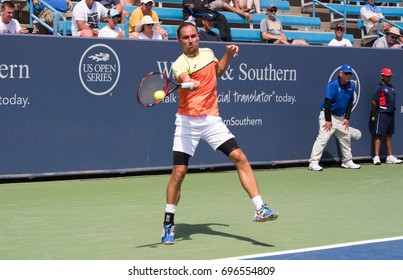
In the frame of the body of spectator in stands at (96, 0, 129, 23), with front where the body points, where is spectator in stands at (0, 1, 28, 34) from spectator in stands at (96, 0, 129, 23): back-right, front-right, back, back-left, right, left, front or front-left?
right

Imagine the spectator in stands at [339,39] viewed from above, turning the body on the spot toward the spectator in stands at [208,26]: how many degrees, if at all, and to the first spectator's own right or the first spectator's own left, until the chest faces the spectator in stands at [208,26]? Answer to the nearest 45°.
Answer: approximately 45° to the first spectator's own right

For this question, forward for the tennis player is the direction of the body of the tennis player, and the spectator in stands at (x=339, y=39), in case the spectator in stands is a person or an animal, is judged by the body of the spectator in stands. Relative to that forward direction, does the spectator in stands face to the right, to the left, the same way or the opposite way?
the same way

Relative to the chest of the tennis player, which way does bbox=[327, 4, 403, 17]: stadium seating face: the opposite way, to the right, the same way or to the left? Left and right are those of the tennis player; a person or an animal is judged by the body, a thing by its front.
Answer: the same way

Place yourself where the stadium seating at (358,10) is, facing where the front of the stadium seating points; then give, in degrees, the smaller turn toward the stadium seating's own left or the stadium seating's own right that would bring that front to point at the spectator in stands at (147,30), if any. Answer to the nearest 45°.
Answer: approximately 45° to the stadium seating's own right

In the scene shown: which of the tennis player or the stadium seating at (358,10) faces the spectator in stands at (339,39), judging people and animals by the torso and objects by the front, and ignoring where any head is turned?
the stadium seating

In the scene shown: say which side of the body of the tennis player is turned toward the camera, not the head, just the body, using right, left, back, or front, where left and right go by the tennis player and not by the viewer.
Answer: front

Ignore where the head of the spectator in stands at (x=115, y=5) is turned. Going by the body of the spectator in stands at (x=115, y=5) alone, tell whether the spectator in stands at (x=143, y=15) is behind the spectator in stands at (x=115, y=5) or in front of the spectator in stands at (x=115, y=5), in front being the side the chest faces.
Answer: in front

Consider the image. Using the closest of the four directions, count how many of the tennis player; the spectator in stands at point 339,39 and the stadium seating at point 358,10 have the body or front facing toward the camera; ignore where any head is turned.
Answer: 3

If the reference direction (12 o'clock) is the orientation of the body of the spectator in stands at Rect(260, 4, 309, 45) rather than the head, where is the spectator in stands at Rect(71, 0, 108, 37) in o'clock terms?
the spectator in stands at Rect(71, 0, 108, 37) is roughly at 3 o'clock from the spectator in stands at Rect(260, 4, 309, 45).

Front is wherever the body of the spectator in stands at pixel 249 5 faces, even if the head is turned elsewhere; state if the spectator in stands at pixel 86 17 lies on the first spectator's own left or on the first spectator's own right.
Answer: on the first spectator's own right

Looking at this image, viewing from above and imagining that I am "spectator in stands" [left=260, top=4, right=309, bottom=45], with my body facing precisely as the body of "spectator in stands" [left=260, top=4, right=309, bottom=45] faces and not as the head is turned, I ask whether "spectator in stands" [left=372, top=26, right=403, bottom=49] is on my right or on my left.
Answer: on my left

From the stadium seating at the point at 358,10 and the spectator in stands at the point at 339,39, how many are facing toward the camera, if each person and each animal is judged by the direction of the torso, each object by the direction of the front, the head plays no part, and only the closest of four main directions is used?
2

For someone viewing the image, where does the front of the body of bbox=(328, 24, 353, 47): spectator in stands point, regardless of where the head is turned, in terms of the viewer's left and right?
facing the viewer

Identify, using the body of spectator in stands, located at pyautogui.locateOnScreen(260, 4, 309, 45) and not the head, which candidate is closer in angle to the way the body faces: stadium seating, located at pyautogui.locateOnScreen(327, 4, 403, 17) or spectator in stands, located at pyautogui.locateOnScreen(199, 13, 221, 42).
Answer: the spectator in stands
